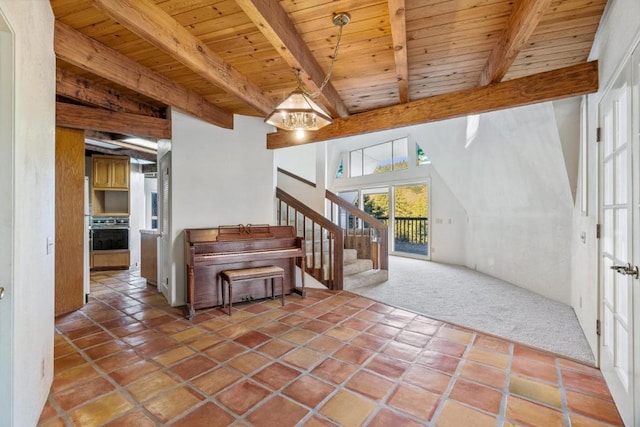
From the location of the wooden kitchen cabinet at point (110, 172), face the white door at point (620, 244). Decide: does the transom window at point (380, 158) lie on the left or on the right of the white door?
left

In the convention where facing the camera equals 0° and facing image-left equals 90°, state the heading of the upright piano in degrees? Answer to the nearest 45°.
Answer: approximately 315°

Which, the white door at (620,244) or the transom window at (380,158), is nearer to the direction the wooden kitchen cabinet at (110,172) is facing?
the white door

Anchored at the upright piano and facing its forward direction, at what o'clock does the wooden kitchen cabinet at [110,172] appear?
The wooden kitchen cabinet is roughly at 6 o'clock from the upright piano.

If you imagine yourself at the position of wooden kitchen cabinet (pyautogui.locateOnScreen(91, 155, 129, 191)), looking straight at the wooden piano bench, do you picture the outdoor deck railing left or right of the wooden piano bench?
left

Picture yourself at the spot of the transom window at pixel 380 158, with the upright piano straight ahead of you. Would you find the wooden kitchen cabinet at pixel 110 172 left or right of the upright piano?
right

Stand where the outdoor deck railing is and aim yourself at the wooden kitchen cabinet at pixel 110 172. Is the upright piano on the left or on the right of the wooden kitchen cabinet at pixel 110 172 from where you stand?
left

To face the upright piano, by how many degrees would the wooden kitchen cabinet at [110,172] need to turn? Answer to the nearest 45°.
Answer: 0° — it already faces it

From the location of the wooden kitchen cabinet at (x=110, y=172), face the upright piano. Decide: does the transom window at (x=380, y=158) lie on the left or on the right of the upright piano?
left

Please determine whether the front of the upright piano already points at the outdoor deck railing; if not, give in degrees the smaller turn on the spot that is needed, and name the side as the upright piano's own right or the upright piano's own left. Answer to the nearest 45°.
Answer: approximately 90° to the upright piano's own left

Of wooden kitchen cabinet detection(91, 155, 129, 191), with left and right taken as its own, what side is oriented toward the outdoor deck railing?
left
